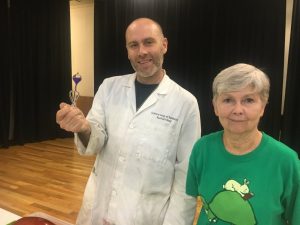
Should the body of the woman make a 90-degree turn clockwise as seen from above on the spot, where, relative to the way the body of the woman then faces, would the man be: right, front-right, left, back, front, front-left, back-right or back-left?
front-right

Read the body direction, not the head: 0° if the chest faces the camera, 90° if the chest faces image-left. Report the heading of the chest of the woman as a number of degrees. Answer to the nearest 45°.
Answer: approximately 0°
